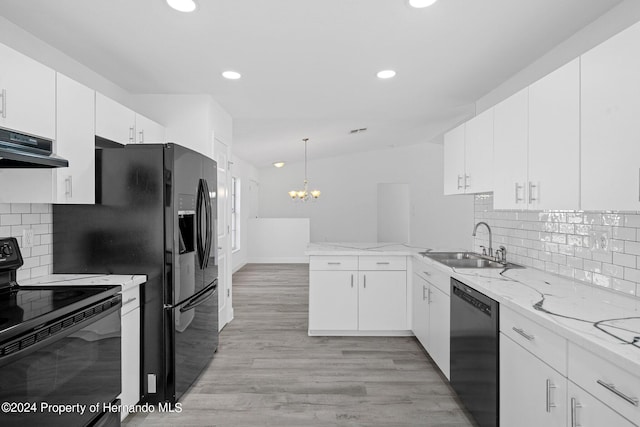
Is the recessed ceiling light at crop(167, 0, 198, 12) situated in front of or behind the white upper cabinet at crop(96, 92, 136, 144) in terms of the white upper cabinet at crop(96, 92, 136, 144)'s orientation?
in front

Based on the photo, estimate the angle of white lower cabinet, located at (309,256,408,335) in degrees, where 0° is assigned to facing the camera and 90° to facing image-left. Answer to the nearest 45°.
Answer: approximately 0°

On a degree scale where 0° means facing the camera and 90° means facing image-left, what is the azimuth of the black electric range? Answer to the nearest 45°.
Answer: approximately 315°

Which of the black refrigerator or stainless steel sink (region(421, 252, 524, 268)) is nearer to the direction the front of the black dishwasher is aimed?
the black refrigerator

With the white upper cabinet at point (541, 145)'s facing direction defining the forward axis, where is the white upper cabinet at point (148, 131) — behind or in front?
in front

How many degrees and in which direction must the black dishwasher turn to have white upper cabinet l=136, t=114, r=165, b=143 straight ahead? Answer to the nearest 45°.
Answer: approximately 45° to its right

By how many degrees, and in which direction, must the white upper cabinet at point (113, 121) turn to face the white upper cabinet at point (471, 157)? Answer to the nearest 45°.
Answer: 0° — it already faces it

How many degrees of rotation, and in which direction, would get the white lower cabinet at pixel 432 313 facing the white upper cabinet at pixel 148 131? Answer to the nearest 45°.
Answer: approximately 45° to its right
